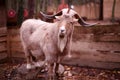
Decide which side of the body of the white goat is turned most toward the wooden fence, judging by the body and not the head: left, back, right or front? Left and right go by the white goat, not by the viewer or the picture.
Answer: left

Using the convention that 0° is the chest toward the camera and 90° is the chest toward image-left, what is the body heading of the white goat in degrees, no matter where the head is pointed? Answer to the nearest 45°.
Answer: approximately 315°
